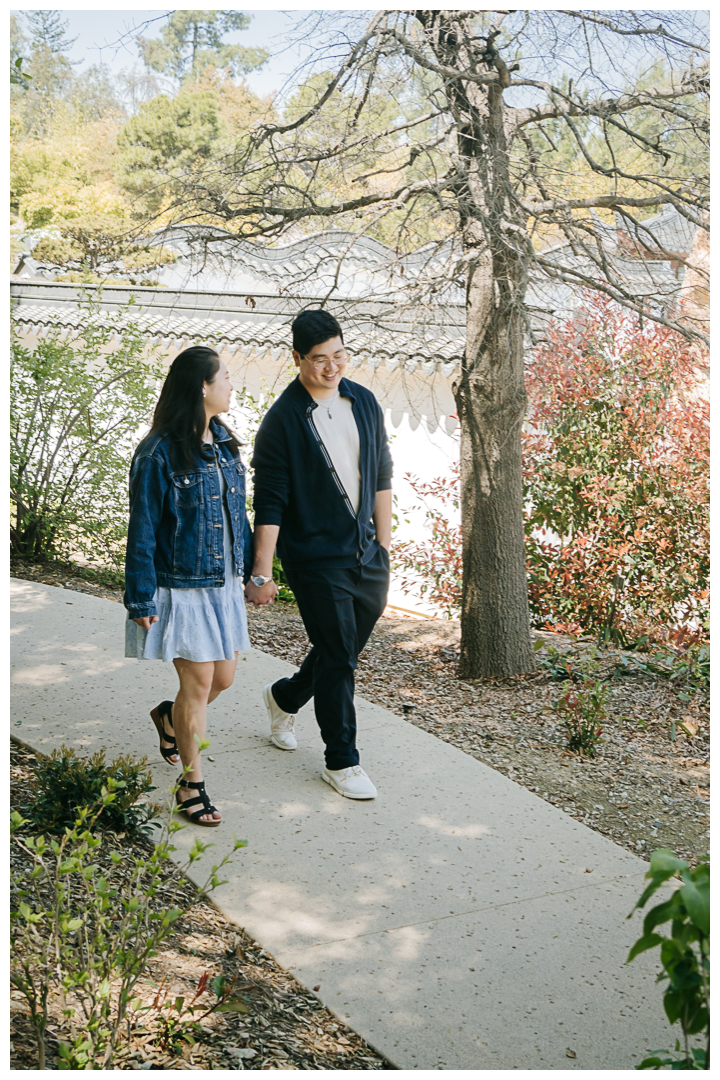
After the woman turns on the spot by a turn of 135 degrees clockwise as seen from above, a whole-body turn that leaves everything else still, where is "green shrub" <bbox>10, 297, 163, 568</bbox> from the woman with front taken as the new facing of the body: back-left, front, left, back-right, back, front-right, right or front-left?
right

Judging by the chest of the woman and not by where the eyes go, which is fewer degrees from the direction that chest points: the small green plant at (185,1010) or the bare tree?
the small green plant

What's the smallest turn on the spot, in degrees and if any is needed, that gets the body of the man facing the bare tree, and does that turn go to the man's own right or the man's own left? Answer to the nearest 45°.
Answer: approximately 90° to the man's own left

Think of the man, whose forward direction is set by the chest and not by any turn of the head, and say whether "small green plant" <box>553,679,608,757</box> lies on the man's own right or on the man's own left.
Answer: on the man's own left

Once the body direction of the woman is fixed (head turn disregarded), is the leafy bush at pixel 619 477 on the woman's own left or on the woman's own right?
on the woman's own left

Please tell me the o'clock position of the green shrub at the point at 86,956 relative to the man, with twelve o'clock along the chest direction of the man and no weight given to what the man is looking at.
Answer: The green shrub is roughly at 2 o'clock from the man.

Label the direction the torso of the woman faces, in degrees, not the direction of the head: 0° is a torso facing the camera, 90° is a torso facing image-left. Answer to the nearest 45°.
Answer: approximately 315°

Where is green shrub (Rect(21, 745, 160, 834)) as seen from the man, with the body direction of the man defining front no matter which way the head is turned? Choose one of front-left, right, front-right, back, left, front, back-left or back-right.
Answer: right

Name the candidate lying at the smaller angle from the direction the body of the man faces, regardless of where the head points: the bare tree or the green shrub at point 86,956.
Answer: the green shrub

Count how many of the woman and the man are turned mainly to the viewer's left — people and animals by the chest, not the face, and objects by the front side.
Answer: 0

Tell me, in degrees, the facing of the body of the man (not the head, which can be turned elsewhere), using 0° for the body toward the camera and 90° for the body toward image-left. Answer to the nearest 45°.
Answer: approximately 315°

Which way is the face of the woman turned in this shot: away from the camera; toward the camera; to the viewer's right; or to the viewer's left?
to the viewer's right
